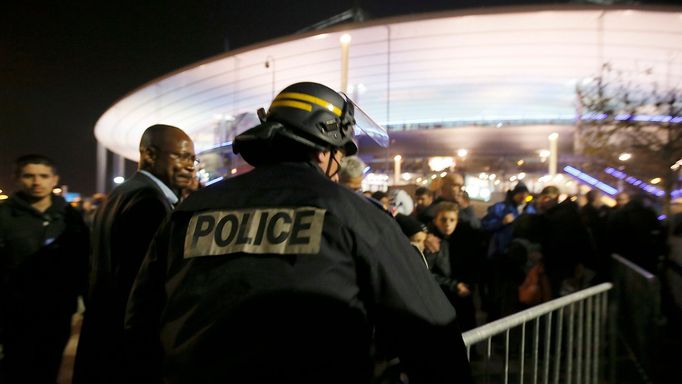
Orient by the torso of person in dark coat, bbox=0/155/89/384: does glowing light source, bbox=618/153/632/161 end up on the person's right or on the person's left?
on the person's left

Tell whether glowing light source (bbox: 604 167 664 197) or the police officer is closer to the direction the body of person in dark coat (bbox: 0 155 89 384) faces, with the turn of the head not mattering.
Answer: the police officer

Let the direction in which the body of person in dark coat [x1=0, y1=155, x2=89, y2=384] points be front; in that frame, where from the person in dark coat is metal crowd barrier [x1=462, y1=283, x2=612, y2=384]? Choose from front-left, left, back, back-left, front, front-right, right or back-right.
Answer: front-left

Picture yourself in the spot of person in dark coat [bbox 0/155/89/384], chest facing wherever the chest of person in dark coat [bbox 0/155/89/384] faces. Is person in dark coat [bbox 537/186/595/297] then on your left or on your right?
on your left

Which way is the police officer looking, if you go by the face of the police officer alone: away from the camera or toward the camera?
away from the camera

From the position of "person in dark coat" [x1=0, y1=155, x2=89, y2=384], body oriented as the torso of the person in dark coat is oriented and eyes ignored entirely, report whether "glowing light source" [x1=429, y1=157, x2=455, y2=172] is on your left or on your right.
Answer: on your left

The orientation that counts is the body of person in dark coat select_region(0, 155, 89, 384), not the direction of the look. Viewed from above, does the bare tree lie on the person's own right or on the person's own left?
on the person's own left

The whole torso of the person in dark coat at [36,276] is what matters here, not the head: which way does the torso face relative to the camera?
toward the camera

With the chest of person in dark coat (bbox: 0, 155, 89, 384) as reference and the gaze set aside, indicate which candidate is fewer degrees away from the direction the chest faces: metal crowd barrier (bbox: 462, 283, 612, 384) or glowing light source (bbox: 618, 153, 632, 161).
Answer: the metal crowd barrier
